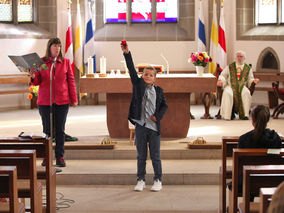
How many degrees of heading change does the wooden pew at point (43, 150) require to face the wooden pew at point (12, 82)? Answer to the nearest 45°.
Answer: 0° — it already faces it

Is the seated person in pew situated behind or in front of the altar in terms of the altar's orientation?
in front

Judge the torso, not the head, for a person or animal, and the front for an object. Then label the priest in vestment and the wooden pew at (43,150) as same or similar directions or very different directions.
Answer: very different directions

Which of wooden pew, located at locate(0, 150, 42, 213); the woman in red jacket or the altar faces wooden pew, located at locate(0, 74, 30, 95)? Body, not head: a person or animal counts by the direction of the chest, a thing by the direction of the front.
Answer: wooden pew, located at locate(0, 150, 42, 213)

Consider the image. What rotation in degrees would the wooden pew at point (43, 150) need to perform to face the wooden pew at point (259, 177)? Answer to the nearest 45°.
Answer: approximately 135° to its right

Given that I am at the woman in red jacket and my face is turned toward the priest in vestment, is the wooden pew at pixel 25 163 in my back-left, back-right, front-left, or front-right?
back-right

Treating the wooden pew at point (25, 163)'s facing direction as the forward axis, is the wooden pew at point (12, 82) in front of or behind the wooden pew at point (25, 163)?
in front

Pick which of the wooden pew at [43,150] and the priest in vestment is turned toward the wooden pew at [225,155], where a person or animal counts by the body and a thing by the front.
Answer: the priest in vestment

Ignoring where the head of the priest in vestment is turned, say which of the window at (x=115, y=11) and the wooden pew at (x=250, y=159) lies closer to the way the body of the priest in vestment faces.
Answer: the wooden pew

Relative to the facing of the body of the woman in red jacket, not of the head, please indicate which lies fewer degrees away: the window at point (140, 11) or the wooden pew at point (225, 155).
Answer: the wooden pew

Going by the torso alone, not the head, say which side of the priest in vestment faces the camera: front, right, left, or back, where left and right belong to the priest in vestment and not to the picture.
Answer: front

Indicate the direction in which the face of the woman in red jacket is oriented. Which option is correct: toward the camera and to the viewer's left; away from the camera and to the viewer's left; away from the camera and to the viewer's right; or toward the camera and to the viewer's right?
toward the camera and to the viewer's right

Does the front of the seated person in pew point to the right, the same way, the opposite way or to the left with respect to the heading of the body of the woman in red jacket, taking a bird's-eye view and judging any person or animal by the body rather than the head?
the opposite way

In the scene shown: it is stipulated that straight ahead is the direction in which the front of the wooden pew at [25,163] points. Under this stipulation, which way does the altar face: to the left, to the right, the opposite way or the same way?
the opposite way

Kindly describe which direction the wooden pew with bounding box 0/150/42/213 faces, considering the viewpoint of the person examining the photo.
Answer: facing away from the viewer

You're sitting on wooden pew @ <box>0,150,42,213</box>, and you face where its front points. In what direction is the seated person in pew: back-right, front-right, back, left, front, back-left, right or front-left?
right

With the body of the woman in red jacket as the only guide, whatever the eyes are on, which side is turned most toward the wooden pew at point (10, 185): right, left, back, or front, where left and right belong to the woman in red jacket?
front

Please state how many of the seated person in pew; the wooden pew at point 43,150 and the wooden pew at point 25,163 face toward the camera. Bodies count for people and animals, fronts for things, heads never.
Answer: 0

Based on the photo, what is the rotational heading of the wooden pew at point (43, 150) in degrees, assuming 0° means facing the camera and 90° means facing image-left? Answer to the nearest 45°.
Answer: approximately 180°
